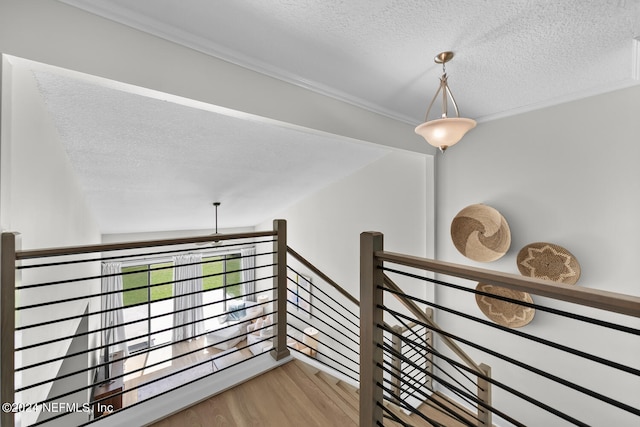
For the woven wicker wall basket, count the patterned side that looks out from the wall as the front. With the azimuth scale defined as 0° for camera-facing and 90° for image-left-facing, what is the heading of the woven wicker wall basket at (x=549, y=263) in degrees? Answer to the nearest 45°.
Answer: approximately 0°

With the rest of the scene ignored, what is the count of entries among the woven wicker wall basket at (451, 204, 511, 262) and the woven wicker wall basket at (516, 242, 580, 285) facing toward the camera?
2

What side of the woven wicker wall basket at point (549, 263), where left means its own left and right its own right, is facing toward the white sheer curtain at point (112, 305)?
right

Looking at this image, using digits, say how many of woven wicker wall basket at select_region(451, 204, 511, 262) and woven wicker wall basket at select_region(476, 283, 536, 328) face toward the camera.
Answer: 2

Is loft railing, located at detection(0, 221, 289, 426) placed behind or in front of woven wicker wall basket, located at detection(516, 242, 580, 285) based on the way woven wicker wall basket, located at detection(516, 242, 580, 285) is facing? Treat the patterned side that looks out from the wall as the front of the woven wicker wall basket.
in front

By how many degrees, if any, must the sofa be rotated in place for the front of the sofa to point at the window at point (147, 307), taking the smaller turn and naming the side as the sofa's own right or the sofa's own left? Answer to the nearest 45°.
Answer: approximately 45° to the sofa's own right
